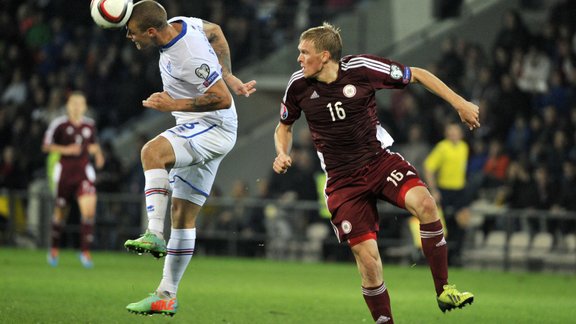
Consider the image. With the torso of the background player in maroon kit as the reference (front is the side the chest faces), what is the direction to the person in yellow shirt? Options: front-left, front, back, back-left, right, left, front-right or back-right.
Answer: left

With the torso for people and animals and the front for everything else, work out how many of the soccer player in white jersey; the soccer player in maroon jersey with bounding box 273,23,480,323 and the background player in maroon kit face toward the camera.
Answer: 2

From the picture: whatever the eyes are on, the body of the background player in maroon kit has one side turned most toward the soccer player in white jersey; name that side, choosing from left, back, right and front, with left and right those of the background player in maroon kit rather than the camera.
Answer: front

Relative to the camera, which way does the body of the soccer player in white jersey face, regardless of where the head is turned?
to the viewer's left

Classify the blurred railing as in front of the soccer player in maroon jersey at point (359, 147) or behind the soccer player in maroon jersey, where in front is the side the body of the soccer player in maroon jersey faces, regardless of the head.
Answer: behind

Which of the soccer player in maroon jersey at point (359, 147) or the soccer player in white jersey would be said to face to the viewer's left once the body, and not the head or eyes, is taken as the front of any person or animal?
the soccer player in white jersey

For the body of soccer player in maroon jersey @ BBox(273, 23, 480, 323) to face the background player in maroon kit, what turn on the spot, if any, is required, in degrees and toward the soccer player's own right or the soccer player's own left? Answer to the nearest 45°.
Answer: approximately 135° to the soccer player's own right

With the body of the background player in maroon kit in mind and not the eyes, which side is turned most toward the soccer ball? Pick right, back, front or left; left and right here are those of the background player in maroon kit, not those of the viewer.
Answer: front

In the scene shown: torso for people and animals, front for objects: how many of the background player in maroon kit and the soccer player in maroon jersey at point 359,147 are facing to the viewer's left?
0

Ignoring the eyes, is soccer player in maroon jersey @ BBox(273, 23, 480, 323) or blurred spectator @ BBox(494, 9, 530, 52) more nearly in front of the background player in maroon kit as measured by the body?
the soccer player in maroon jersey
